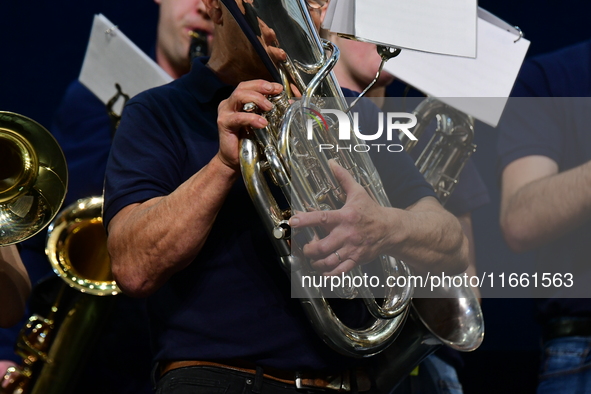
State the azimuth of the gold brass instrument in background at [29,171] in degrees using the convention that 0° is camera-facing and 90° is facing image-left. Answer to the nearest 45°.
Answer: approximately 0°

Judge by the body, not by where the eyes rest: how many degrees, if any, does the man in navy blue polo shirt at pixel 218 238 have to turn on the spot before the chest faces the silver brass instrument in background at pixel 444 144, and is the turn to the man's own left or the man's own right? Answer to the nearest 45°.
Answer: approximately 90° to the man's own left

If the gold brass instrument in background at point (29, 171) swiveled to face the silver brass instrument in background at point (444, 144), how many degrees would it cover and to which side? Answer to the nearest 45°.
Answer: approximately 90° to its left

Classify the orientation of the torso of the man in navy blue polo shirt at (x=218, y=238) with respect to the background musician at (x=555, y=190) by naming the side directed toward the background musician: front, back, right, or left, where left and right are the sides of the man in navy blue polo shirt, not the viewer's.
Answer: left

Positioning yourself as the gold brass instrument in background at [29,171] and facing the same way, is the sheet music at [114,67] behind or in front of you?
behind

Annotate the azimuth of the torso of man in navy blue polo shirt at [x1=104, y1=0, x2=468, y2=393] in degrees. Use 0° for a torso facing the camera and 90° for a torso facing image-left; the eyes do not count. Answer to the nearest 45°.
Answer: approximately 315°

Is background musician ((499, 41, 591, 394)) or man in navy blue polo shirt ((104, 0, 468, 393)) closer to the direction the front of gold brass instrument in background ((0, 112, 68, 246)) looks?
the man in navy blue polo shirt

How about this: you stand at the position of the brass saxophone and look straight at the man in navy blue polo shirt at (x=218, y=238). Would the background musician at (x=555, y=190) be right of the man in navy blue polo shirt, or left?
left
